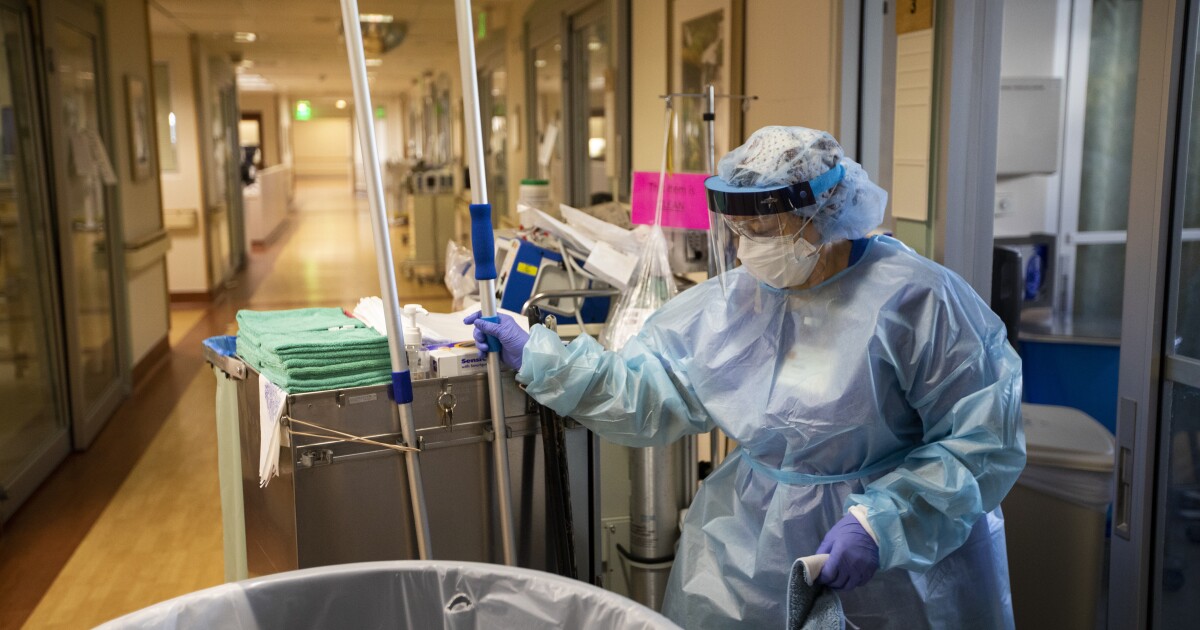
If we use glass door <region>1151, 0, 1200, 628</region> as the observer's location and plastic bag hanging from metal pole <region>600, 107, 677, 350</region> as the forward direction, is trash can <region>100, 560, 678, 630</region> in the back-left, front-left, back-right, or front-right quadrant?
front-left

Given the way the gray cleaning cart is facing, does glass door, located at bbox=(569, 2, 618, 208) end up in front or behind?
behind

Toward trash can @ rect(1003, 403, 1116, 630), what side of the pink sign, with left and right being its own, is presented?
left

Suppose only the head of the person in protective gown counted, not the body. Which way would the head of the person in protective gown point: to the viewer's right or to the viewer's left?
to the viewer's left

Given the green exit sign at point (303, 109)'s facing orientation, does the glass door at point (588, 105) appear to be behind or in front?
in front

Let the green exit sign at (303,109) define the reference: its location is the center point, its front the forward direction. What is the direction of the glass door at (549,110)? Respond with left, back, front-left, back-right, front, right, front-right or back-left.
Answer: front

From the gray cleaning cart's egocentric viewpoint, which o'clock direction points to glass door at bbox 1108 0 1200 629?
The glass door is roughly at 9 o'clock from the gray cleaning cart.

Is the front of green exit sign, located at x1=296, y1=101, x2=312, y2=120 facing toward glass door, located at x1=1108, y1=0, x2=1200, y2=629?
yes

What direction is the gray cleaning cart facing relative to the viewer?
toward the camera

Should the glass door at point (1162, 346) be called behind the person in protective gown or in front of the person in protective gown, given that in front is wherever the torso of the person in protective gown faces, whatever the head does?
behind

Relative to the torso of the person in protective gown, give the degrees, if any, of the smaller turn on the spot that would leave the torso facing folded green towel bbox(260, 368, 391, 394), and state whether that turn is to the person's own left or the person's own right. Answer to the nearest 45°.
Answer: approximately 45° to the person's own right

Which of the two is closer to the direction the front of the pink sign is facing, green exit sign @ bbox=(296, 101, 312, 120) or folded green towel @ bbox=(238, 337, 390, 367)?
the folded green towel

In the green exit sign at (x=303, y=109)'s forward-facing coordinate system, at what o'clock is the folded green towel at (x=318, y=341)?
The folded green towel is roughly at 12 o'clock from the green exit sign.

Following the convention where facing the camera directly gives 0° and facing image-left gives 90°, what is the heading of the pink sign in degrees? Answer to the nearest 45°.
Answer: approximately 0°

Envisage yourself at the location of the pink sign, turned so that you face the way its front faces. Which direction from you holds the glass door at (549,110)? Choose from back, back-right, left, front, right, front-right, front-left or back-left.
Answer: back

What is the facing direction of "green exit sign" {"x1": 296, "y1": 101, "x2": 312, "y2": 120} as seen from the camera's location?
facing the viewer

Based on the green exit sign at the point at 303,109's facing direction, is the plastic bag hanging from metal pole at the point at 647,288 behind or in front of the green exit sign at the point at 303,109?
in front
